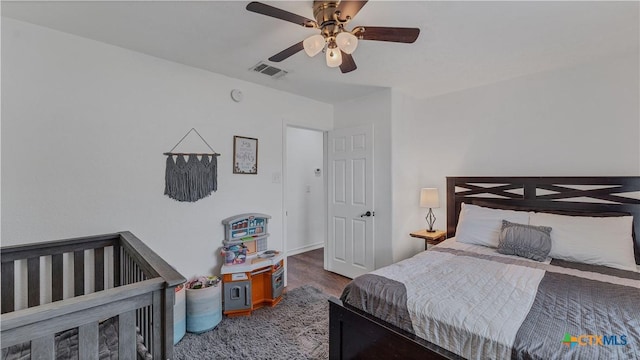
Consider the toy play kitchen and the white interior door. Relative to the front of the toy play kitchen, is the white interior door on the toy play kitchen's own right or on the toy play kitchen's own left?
on the toy play kitchen's own left

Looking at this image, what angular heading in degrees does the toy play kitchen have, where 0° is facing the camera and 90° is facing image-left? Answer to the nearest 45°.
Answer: approximately 315°

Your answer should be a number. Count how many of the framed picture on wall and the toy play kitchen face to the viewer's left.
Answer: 0

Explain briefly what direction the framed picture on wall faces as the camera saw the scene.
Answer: facing the viewer and to the right of the viewer

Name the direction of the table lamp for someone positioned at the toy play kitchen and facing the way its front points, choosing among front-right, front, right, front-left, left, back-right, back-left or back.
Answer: front-left

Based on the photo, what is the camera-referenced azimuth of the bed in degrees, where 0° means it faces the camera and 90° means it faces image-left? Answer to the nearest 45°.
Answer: approximately 45°

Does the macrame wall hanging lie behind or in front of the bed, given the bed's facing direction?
in front

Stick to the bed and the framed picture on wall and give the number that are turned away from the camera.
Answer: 0

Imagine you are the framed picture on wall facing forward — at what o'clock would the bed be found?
The bed is roughly at 12 o'clock from the framed picture on wall.

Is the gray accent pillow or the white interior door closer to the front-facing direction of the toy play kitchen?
the gray accent pillow

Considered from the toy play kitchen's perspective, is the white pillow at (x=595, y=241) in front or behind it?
in front
